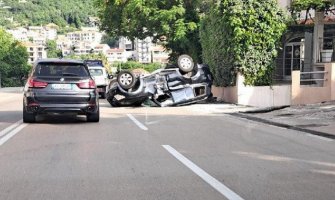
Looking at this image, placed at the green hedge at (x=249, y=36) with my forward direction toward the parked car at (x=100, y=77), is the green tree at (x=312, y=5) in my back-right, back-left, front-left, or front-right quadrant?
back-right

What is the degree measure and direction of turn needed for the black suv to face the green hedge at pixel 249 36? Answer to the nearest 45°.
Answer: approximately 45° to its right

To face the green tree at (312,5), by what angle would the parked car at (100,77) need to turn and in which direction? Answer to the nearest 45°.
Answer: approximately 135° to its right

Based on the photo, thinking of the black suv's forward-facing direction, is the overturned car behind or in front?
in front

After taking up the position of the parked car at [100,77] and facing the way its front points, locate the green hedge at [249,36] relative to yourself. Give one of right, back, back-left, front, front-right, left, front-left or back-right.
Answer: back-right

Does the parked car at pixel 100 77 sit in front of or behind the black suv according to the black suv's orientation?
in front

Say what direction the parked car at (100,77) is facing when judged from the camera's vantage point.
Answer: facing away from the viewer

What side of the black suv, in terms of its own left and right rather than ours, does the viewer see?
back

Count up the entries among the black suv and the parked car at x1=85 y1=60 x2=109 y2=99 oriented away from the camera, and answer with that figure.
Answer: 2
